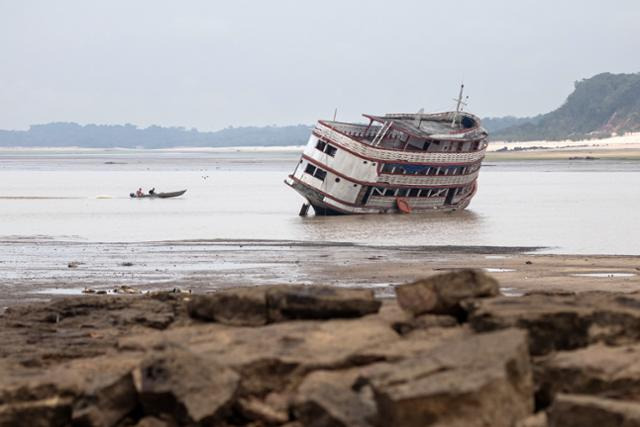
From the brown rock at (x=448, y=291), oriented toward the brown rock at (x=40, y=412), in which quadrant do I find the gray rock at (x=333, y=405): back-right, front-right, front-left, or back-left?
front-left

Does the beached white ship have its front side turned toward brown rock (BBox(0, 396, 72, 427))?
no

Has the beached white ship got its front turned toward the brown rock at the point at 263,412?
no

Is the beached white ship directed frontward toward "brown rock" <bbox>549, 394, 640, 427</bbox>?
no

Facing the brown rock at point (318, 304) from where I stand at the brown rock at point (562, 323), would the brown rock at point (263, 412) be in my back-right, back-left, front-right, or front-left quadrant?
front-left
